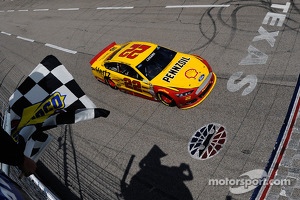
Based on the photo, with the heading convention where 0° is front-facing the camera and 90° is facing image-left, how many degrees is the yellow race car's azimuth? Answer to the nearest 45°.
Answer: approximately 315°
